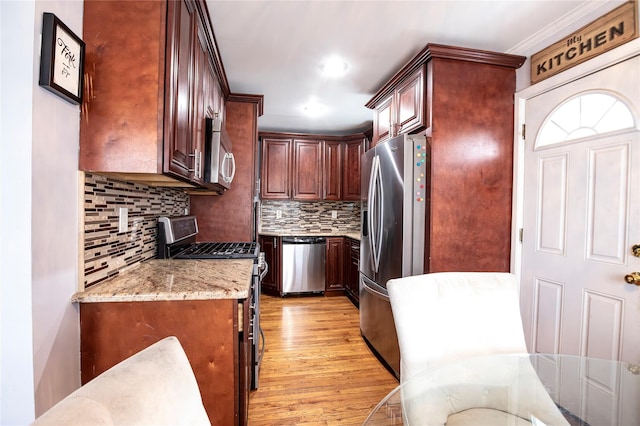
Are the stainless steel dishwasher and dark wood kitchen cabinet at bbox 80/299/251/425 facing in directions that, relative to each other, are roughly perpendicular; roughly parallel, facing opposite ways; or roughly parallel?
roughly perpendicular

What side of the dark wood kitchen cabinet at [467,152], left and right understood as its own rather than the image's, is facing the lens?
left

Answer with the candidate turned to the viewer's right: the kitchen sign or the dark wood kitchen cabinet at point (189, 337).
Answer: the dark wood kitchen cabinet

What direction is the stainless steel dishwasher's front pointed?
toward the camera

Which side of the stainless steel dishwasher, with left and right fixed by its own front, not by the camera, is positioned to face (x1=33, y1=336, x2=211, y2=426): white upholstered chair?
front

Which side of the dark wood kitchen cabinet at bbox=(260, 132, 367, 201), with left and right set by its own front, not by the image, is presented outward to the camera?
front

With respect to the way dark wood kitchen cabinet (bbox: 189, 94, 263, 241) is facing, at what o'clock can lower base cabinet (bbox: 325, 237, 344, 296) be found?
The lower base cabinet is roughly at 11 o'clock from the dark wood kitchen cabinet.

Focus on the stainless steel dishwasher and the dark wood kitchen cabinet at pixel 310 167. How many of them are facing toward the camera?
2

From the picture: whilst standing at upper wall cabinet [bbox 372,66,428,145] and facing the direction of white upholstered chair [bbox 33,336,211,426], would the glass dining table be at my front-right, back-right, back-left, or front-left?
front-left

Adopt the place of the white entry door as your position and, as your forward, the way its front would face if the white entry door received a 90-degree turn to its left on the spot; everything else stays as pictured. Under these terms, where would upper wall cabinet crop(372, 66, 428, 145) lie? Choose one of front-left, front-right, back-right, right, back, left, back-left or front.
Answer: back-right

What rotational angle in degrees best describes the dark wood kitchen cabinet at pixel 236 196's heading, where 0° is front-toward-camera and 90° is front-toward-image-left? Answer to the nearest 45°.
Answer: approximately 270°

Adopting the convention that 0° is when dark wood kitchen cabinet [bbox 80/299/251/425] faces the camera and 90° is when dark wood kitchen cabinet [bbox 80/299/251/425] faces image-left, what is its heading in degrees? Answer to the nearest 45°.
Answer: approximately 270°

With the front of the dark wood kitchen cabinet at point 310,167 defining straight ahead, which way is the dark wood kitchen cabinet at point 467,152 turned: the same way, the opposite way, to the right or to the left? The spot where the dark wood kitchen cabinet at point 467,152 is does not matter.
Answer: to the right

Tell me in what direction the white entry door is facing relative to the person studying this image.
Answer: facing the viewer and to the left of the viewer

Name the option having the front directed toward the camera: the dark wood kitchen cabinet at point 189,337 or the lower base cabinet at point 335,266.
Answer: the lower base cabinet

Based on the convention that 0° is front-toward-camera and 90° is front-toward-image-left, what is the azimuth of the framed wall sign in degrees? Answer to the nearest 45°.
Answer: approximately 315°

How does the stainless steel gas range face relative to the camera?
to the viewer's right
